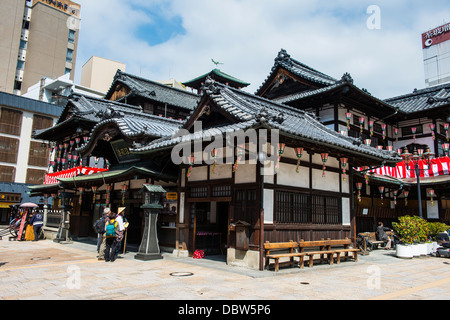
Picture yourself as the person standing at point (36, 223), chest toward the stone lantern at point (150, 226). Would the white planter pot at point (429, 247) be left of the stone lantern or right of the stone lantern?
left

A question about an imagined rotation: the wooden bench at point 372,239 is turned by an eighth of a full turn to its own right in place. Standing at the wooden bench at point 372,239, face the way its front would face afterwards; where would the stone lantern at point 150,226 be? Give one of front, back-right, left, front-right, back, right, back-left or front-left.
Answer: front-right

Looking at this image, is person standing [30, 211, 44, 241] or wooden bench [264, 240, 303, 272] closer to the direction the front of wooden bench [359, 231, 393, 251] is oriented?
the wooden bench

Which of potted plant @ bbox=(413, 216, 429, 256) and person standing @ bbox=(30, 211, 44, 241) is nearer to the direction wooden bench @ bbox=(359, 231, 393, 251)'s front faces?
the potted plant

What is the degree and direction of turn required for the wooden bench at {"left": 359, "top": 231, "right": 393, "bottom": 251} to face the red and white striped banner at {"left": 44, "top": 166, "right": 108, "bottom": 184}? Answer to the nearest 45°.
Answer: approximately 135° to its right

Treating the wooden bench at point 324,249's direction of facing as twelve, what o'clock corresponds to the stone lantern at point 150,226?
The stone lantern is roughly at 4 o'clock from the wooden bench.

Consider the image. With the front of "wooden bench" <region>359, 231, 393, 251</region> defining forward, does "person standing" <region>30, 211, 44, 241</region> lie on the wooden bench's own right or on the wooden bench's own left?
on the wooden bench's own right

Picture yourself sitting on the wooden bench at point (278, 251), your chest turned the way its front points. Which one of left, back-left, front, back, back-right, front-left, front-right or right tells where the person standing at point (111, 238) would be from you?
back-right

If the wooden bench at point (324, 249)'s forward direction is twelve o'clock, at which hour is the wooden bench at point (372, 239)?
the wooden bench at point (372, 239) is roughly at 8 o'clock from the wooden bench at point (324, 249).

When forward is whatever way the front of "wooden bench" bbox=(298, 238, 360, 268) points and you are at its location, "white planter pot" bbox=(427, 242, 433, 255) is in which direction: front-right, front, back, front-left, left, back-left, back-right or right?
left
